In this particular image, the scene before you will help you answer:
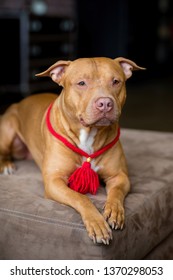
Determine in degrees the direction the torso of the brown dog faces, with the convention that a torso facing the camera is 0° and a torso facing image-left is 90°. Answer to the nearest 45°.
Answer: approximately 315°
